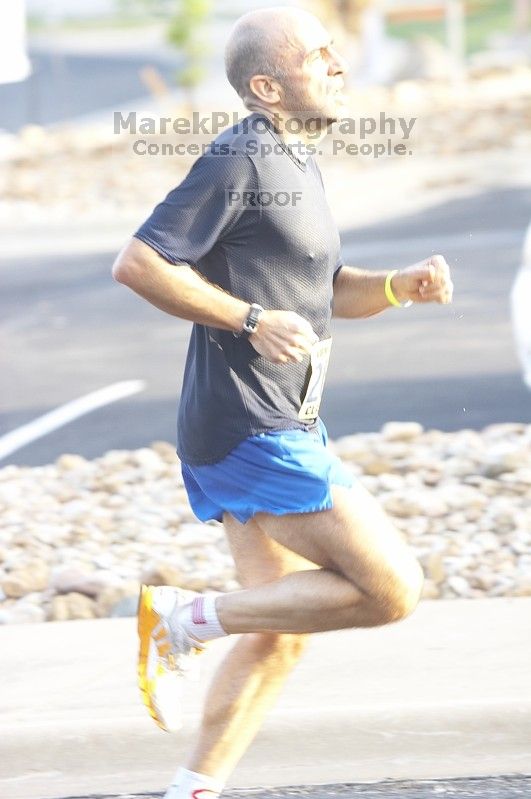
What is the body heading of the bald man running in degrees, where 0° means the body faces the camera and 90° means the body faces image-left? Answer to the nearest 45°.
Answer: approximately 270°

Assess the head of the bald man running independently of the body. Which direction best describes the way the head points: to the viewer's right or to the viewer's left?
to the viewer's right
